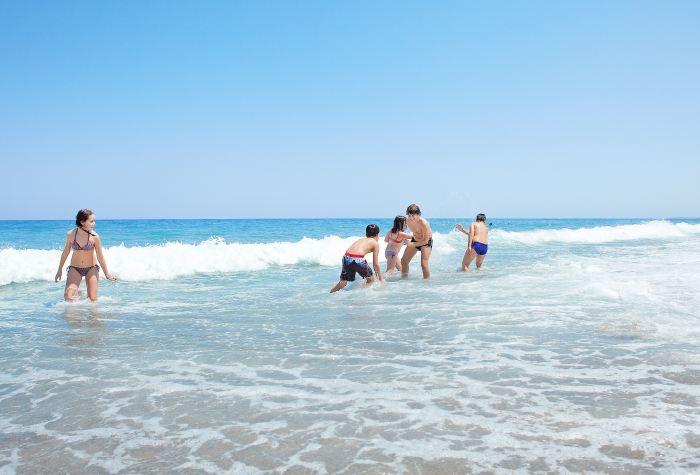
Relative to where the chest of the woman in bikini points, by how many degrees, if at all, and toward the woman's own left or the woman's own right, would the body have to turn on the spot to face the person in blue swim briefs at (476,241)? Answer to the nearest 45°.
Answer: approximately 90° to the woman's own left

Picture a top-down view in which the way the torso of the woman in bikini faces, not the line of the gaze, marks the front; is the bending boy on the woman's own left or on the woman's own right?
on the woman's own left

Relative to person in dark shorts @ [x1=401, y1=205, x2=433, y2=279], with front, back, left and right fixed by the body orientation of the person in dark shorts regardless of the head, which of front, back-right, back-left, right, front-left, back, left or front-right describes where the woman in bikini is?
front

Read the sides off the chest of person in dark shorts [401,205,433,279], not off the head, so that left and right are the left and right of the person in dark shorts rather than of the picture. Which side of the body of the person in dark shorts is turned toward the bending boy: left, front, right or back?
front

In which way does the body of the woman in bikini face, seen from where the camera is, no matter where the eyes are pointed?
toward the camera

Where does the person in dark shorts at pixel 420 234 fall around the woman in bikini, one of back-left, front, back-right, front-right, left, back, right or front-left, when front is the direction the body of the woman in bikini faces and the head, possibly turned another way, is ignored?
left

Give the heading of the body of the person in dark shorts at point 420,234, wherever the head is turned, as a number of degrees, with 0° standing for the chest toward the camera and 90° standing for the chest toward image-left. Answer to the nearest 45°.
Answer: approximately 45°

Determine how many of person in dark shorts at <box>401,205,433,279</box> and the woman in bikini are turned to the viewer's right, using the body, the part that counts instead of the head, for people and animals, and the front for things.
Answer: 0

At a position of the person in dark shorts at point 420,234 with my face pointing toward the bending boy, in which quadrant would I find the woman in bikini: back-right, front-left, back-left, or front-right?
front-right

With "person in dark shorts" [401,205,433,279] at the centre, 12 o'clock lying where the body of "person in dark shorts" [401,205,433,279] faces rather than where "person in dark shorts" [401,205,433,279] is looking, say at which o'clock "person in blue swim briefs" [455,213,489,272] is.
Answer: "person in blue swim briefs" [455,213,489,272] is roughly at 6 o'clock from "person in dark shorts" [401,205,433,279].

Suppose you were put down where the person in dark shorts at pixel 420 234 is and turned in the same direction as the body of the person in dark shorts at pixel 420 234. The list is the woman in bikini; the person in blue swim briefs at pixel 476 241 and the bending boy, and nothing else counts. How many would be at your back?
1

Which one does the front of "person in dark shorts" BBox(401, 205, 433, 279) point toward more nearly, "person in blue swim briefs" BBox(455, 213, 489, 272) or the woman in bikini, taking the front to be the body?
the woman in bikini
